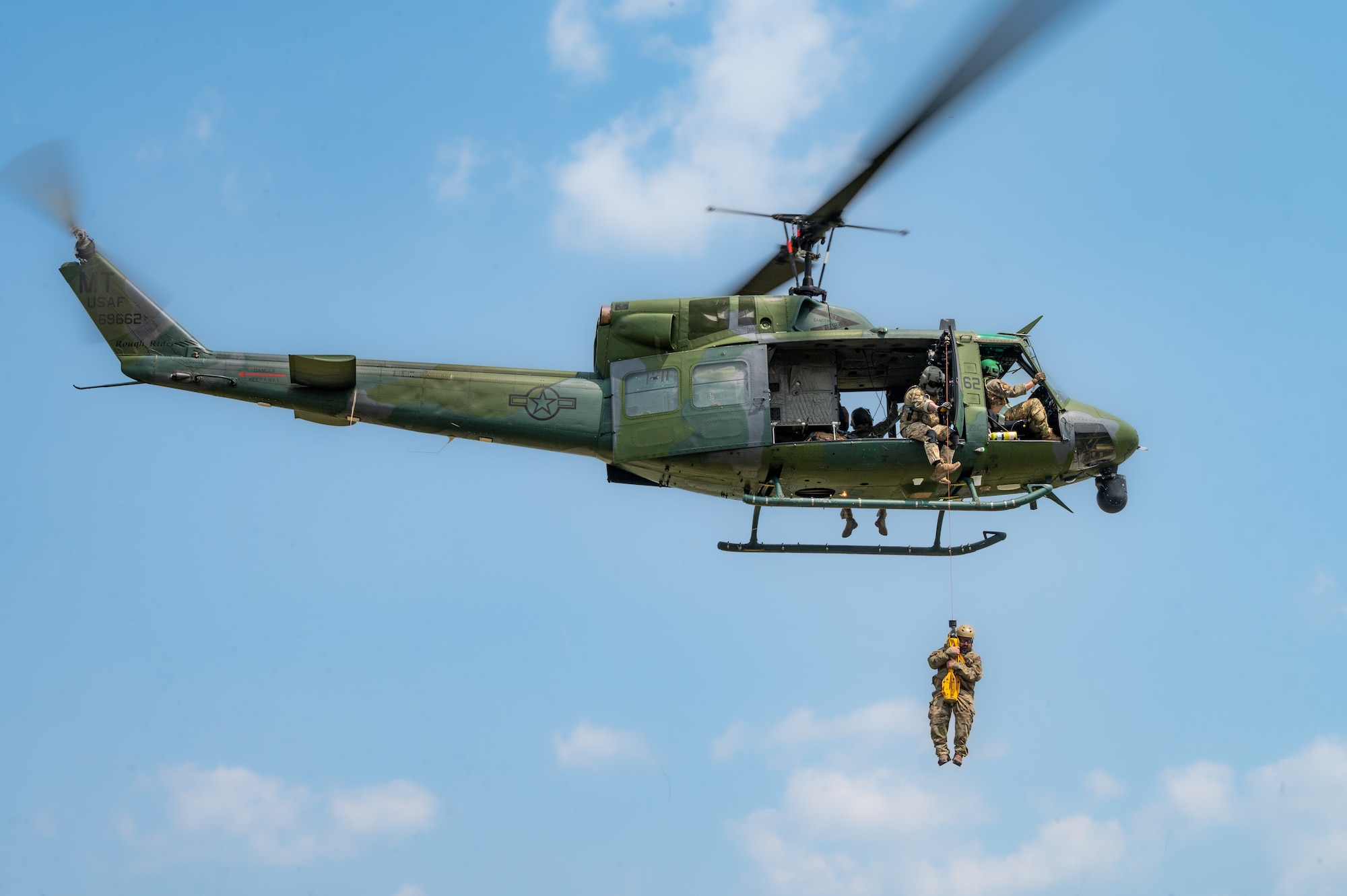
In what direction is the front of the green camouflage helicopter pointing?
to the viewer's right

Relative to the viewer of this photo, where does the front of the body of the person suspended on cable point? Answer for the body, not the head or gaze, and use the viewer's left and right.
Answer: facing the viewer

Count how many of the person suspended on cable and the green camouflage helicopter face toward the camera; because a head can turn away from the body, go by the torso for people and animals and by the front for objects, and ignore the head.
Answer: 1
